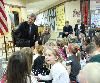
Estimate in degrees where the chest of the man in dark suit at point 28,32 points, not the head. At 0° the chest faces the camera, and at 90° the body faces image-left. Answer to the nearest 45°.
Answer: approximately 0°
